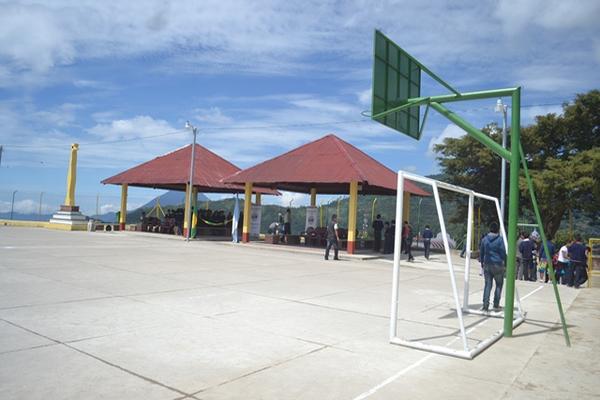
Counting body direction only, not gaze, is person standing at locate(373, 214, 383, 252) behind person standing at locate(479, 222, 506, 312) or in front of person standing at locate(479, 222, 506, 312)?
in front

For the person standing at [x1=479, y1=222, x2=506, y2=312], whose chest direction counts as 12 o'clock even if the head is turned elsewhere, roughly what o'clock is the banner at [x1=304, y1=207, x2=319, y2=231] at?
The banner is roughly at 11 o'clock from the person standing.

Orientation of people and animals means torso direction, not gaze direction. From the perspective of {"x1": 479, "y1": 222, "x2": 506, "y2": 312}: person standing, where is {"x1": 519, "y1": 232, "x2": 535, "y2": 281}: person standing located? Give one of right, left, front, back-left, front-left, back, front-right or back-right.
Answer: front

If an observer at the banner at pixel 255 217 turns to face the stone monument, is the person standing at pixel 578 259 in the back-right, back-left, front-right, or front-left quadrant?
back-left

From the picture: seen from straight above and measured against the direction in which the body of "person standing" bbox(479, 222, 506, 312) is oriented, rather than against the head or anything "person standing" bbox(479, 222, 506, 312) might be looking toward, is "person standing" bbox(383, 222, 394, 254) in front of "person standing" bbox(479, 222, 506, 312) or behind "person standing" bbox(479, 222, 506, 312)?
in front

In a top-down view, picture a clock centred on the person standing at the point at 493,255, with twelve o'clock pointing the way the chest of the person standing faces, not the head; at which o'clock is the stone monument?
The stone monument is roughly at 10 o'clock from the person standing.

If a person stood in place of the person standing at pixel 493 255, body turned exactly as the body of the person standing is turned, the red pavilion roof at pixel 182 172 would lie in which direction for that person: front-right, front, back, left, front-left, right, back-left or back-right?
front-left

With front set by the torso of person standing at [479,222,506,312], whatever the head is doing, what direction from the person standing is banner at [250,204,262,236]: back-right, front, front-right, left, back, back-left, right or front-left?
front-left

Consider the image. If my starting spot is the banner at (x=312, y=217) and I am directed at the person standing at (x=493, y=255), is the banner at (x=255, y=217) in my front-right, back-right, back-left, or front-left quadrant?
back-right

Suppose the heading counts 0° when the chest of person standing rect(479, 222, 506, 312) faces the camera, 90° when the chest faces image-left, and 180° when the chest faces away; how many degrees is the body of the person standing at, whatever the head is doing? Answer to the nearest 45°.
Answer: approximately 180°
